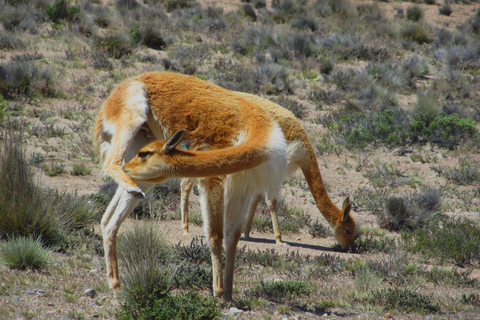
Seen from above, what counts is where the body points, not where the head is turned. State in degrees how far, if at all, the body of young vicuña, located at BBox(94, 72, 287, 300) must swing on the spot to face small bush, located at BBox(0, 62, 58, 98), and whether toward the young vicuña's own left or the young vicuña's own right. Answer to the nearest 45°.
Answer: approximately 135° to the young vicuña's own left

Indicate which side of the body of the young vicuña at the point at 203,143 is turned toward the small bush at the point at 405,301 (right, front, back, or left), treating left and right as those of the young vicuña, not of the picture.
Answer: front

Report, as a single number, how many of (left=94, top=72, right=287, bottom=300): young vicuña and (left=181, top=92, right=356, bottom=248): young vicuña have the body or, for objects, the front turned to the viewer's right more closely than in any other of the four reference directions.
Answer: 2

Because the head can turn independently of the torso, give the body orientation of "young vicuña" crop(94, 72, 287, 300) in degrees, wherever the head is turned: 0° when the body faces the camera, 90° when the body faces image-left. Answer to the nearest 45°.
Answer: approximately 270°

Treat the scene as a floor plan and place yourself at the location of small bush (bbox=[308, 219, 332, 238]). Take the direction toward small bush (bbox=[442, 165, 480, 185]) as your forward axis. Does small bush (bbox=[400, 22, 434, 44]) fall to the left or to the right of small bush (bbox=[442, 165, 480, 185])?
left

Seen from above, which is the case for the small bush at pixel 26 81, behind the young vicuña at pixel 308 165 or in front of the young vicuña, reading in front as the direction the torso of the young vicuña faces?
behind

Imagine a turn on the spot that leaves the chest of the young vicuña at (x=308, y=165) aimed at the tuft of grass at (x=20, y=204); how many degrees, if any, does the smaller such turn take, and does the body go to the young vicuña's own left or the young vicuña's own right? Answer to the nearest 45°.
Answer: approximately 135° to the young vicuña's own right

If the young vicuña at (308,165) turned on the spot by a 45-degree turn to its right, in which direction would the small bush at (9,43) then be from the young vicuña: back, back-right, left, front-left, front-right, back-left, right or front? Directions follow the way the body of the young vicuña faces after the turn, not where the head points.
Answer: back

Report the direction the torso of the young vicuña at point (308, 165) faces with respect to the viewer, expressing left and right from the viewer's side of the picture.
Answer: facing to the right of the viewer

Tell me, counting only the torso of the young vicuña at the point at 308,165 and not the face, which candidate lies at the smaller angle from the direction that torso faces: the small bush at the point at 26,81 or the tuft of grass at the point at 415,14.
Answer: the tuft of grass

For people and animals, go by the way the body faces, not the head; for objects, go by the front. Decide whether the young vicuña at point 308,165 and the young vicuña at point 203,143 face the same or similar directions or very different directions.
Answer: same or similar directions

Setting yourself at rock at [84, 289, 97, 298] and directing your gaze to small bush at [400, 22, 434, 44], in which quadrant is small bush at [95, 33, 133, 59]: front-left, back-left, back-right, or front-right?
front-left

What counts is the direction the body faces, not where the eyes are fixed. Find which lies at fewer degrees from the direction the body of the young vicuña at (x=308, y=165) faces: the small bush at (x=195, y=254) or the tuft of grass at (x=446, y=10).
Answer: the tuft of grass

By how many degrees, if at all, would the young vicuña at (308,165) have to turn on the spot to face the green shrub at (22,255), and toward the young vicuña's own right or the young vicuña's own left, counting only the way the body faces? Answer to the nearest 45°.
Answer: approximately 135° to the young vicuña's own right

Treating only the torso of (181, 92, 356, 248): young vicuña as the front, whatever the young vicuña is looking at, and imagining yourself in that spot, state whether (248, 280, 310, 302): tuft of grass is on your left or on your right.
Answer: on your right

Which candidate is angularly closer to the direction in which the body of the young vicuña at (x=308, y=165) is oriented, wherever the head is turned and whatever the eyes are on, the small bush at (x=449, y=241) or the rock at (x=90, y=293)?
the small bush
